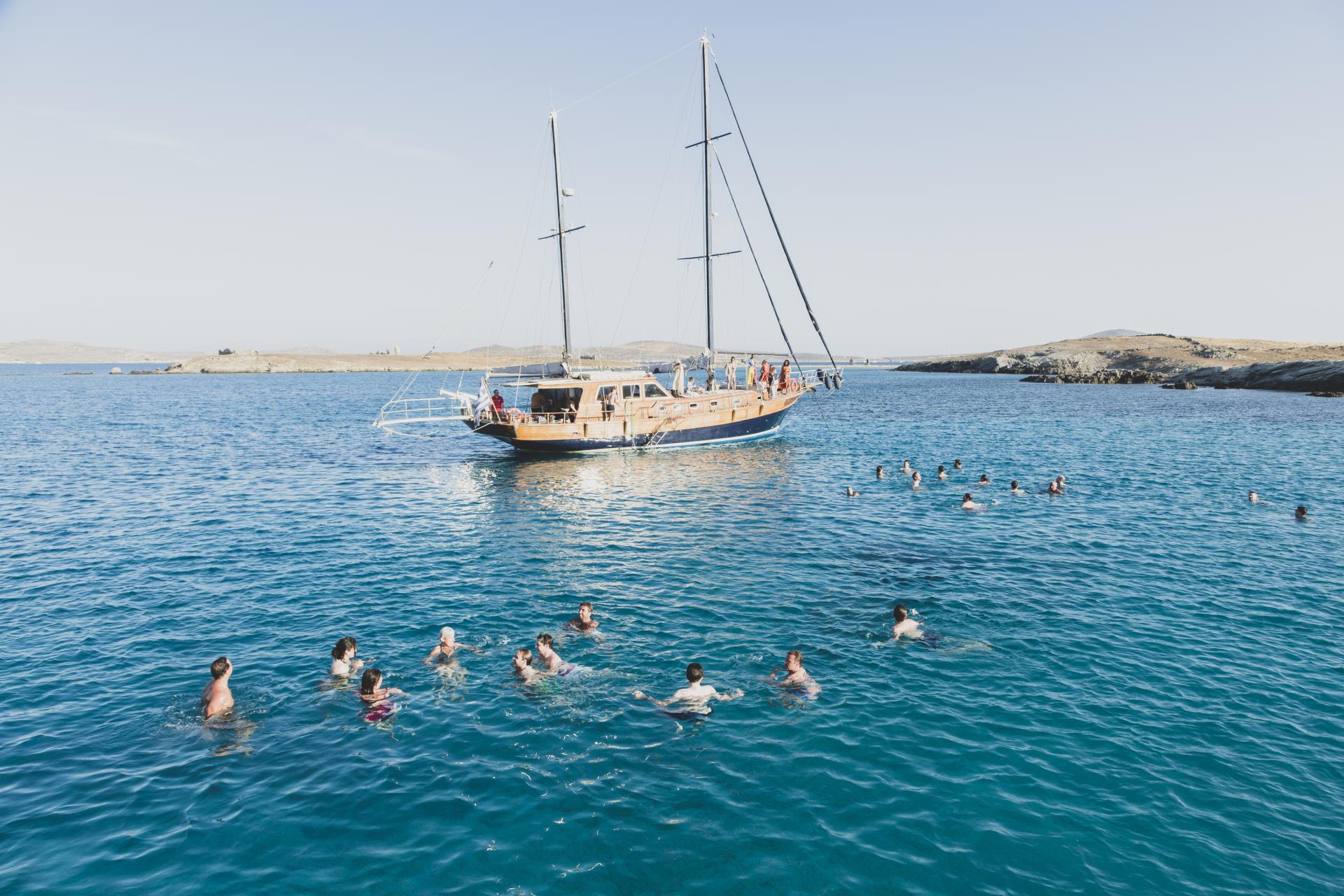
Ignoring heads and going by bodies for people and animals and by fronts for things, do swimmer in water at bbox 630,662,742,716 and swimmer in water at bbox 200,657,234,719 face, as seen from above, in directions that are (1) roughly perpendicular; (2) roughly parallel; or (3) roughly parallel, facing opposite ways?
roughly parallel

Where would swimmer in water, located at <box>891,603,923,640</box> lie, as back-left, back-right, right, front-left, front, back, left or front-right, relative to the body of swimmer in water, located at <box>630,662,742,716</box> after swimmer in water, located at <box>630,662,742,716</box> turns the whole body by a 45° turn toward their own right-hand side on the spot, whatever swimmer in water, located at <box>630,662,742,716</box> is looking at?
front

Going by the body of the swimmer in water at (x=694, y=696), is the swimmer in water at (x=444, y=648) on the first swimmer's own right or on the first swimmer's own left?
on the first swimmer's own left

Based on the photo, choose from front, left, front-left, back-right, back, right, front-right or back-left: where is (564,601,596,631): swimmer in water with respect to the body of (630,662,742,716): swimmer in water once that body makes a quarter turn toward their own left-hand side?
front-right

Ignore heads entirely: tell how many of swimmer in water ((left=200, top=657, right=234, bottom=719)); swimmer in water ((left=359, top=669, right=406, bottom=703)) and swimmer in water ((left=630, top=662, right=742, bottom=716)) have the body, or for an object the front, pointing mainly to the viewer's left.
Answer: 0

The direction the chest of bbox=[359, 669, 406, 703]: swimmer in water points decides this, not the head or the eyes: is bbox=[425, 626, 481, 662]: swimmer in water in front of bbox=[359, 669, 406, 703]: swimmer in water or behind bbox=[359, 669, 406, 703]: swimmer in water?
in front

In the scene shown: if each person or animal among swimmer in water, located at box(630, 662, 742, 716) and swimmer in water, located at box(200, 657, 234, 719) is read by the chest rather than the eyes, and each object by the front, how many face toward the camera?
0

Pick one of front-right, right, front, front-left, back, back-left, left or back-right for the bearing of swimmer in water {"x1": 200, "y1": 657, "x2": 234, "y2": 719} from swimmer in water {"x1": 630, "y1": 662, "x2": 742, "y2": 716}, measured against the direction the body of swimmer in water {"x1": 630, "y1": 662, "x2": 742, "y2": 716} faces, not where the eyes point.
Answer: left

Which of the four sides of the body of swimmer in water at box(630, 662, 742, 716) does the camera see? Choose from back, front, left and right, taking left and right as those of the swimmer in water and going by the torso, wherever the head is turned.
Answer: back

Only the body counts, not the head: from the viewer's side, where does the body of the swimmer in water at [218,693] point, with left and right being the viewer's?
facing away from the viewer and to the right of the viewer
